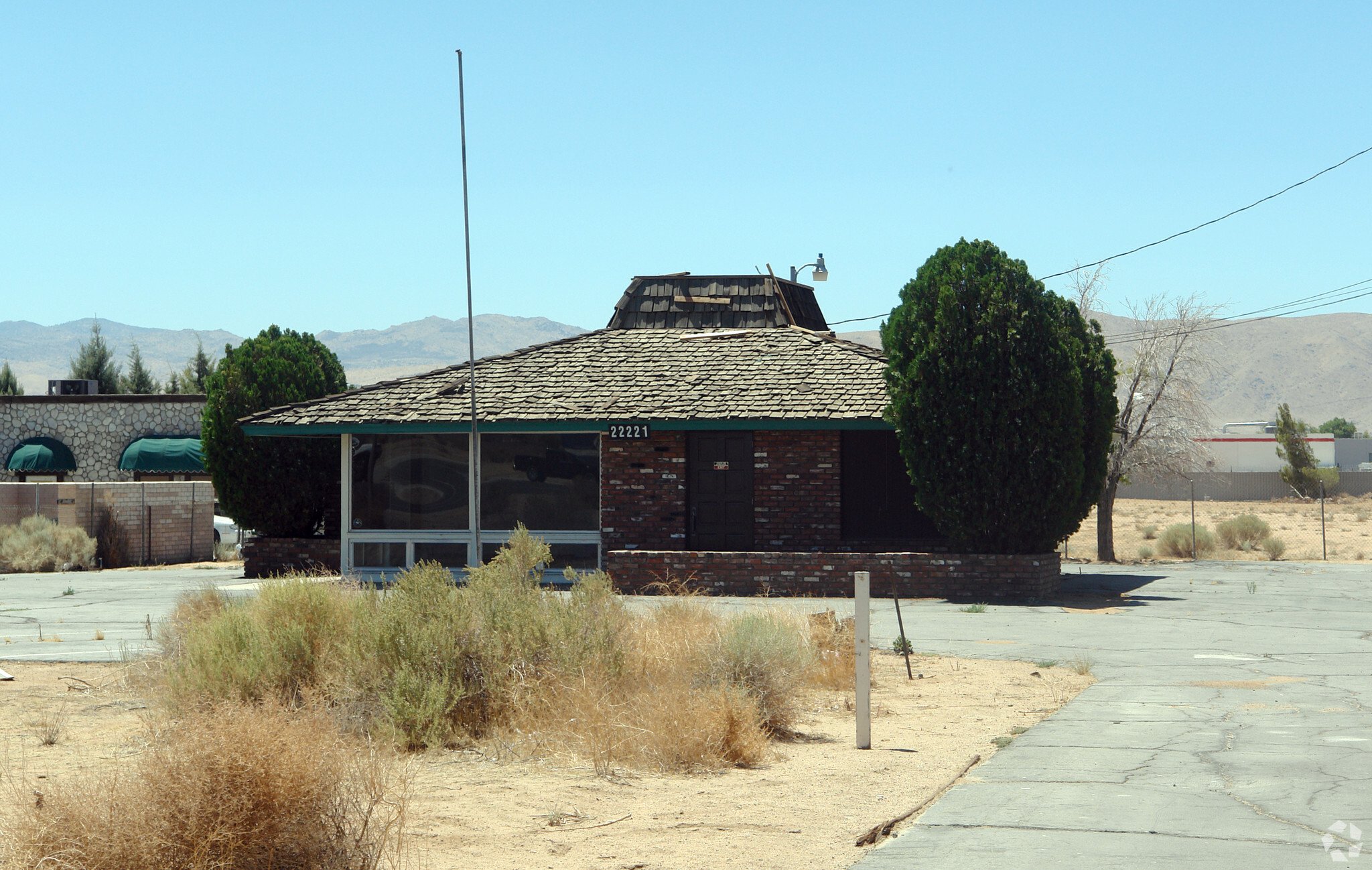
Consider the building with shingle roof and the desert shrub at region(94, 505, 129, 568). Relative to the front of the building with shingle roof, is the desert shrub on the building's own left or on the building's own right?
on the building's own right

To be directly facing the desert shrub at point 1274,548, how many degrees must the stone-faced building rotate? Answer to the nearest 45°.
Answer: approximately 45° to its left

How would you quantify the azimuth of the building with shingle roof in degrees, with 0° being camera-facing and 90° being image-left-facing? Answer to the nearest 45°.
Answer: approximately 0°

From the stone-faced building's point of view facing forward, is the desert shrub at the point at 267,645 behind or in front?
in front

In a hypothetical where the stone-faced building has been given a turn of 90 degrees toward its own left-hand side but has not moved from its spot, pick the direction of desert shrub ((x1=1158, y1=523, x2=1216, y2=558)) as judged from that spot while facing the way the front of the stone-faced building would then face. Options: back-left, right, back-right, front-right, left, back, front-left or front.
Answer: front-right

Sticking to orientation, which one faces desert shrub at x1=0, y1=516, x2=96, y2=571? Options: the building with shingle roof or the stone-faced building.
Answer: the stone-faced building

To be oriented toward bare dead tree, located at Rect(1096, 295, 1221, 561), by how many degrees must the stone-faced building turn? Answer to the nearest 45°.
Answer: approximately 45° to its left

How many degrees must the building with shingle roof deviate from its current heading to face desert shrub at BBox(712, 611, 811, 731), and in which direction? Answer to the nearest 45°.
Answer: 0° — it already faces it

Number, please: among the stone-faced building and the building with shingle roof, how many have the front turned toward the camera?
2

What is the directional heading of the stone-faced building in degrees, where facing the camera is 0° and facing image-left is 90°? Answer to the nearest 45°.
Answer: approximately 0°

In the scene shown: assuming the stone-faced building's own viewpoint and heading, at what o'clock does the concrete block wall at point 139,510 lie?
The concrete block wall is roughly at 12 o'clock from the stone-faced building.

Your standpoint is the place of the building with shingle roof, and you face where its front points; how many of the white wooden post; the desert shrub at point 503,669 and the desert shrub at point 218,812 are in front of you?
3
